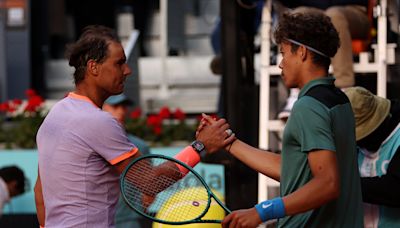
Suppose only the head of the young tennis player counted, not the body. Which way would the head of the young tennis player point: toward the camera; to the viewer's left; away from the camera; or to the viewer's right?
to the viewer's left

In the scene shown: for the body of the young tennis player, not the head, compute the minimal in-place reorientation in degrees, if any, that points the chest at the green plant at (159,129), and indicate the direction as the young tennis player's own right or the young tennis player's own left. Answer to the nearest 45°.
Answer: approximately 90° to the young tennis player's own right

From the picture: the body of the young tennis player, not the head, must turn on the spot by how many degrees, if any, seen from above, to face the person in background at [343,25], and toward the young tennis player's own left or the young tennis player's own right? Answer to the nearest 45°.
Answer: approximately 90° to the young tennis player's own right

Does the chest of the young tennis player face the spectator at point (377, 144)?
no

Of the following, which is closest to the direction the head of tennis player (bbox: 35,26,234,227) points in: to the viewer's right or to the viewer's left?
to the viewer's right

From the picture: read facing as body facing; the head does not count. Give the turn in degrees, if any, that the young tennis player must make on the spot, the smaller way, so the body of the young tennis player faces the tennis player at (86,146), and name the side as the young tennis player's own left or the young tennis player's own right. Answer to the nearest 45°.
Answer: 0° — they already face them

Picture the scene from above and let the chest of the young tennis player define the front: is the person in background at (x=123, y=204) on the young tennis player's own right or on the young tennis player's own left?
on the young tennis player's own right

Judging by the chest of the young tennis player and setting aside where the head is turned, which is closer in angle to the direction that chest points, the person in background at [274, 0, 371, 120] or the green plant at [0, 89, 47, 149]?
the green plant

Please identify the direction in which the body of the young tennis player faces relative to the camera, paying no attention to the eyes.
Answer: to the viewer's left
